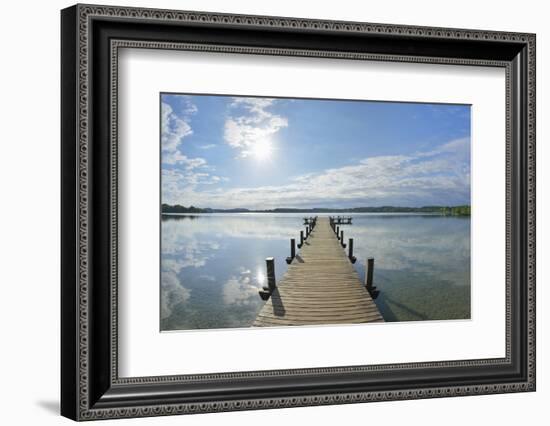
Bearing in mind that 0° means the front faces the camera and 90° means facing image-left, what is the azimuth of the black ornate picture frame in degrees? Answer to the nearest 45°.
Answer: approximately 315°
